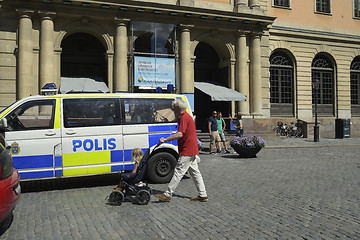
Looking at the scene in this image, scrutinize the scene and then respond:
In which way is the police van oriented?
to the viewer's left

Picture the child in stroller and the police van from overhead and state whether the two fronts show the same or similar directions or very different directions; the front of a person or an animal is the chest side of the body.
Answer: same or similar directions

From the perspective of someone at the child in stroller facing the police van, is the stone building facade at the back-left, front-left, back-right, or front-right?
front-right

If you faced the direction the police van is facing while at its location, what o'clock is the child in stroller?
The child in stroller is roughly at 8 o'clock from the police van.

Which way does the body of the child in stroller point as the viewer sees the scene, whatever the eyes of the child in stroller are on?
to the viewer's left

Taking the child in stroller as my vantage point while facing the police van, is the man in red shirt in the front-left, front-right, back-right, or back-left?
back-right

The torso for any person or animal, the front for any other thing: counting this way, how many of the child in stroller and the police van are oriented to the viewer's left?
2

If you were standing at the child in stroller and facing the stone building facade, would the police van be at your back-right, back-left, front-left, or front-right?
front-left
